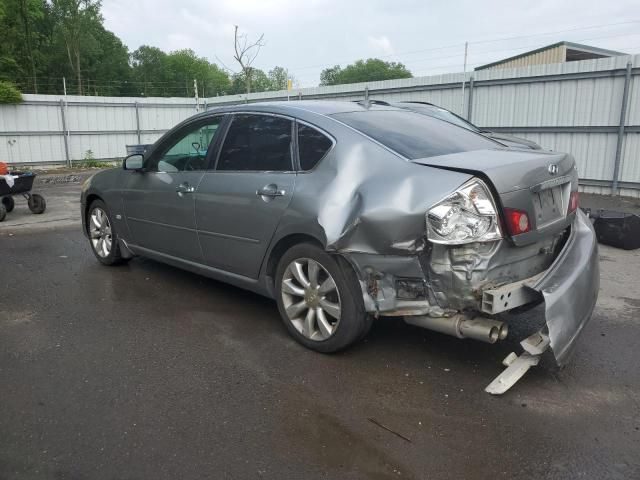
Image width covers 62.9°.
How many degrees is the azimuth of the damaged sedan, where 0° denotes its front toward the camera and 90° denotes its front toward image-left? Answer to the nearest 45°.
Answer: approximately 135°

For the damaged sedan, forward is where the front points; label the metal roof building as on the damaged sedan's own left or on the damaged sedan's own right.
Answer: on the damaged sedan's own right

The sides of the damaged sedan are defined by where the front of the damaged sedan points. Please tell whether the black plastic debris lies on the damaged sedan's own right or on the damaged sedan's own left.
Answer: on the damaged sedan's own right

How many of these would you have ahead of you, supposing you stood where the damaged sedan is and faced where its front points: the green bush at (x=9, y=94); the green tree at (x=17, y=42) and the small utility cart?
3

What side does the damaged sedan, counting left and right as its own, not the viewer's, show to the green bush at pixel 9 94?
front

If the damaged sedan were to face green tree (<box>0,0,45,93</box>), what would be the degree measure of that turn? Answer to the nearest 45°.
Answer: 0° — it already faces it

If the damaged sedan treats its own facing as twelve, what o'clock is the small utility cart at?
The small utility cart is roughly at 12 o'clock from the damaged sedan.
